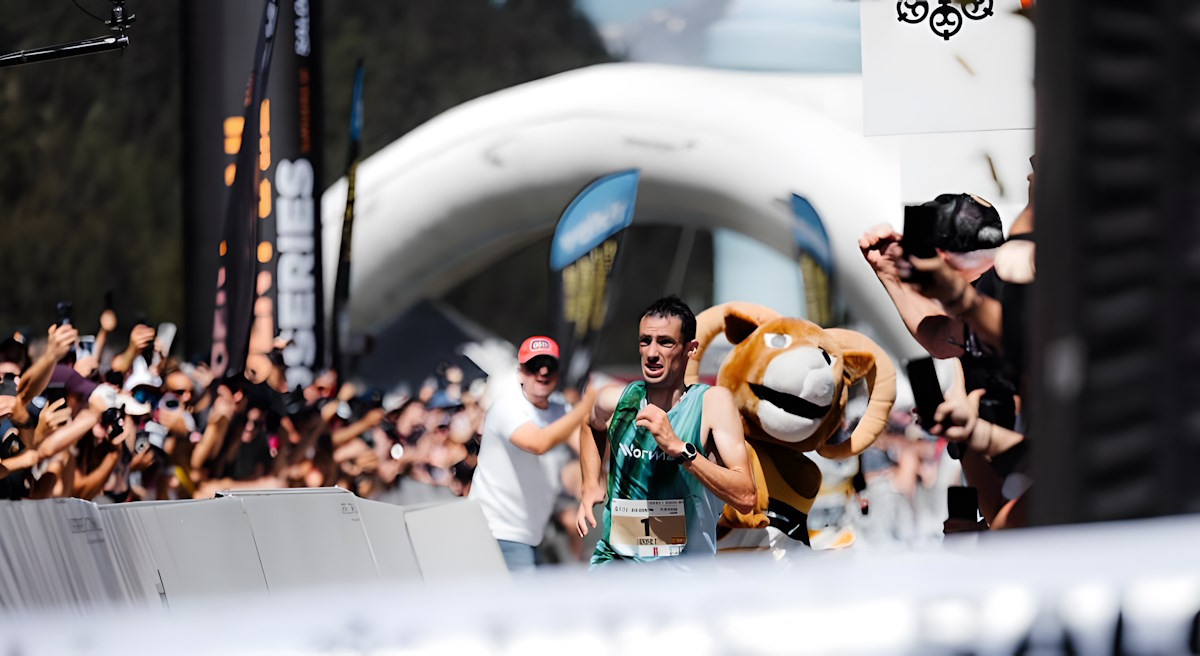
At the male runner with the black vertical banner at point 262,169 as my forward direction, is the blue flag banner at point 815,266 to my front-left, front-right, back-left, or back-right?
front-right

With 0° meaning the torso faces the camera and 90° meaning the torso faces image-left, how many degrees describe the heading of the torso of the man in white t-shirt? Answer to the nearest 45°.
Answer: approximately 315°

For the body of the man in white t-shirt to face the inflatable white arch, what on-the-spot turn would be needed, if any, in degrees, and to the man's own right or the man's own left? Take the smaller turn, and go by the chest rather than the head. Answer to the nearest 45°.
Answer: approximately 135° to the man's own left

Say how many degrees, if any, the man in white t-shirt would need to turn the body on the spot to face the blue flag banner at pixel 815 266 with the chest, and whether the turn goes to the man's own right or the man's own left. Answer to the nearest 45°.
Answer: approximately 90° to the man's own left
